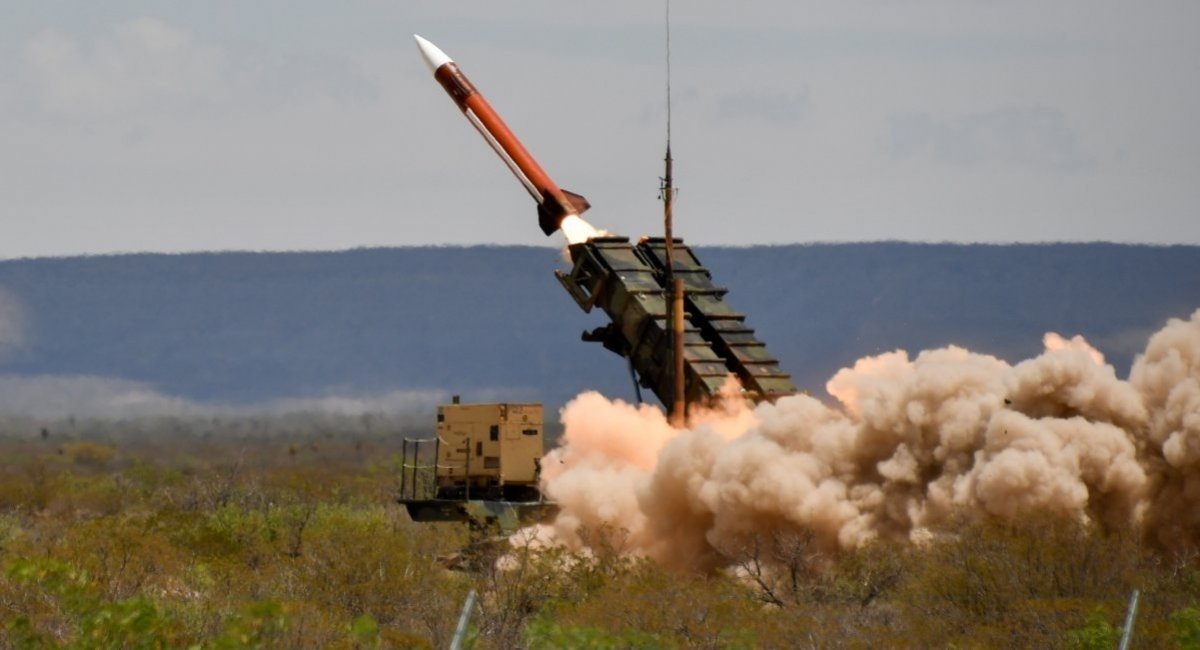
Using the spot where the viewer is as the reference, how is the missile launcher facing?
facing away from the viewer and to the left of the viewer

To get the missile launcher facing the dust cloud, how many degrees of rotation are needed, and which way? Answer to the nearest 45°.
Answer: approximately 180°
